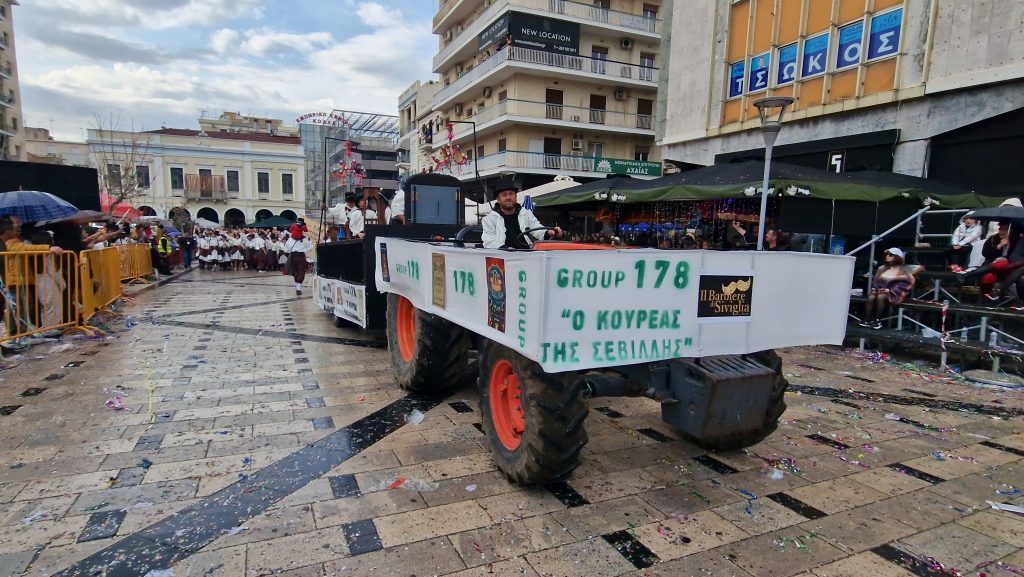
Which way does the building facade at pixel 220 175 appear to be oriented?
toward the camera

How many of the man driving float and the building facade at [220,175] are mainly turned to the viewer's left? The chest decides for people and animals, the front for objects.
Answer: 0

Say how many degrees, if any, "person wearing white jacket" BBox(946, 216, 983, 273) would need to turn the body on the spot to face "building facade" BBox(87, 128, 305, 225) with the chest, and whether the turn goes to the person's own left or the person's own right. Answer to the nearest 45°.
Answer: approximately 45° to the person's own right

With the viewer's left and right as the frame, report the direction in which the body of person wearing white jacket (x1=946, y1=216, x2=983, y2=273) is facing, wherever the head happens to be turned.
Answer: facing the viewer and to the left of the viewer

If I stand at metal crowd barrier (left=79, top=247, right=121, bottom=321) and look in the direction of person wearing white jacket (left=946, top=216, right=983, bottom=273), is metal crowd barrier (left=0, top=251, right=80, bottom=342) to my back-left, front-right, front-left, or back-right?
front-right

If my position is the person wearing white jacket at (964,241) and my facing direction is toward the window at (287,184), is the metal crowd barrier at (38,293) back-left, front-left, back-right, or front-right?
front-left

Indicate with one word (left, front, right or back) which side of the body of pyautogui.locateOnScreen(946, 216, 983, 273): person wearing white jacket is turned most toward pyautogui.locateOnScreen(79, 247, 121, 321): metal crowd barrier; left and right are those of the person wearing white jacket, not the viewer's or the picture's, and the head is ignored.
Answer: front

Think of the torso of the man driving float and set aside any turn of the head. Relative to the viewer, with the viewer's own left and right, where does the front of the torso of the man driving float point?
facing the viewer and to the right of the viewer

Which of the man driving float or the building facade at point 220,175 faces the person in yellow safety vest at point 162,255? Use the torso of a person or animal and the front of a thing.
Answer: the building facade

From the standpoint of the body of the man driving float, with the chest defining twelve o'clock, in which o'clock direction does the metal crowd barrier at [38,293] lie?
The metal crowd barrier is roughly at 5 o'clock from the man driving float.

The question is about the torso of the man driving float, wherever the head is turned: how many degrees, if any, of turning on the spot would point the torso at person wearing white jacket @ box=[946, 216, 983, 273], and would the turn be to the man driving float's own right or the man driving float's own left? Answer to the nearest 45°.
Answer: approximately 90° to the man driving float's own left

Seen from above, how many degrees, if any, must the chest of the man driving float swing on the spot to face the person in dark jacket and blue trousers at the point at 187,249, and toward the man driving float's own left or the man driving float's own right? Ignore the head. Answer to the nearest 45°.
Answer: approximately 180°

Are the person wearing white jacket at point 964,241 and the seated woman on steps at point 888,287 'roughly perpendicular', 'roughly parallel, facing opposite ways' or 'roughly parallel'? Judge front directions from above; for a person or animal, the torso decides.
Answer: roughly parallel

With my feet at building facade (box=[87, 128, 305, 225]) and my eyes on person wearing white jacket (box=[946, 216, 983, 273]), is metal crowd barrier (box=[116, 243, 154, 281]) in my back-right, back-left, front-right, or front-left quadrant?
front-right

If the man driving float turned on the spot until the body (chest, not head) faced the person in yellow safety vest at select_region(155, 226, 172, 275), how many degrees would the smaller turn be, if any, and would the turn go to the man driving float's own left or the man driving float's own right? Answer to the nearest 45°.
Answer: approximately 180°

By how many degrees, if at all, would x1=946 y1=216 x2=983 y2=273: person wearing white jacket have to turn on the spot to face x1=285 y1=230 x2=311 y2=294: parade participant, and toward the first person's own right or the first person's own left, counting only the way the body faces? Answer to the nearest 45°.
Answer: approximately 45° to the first person's own right

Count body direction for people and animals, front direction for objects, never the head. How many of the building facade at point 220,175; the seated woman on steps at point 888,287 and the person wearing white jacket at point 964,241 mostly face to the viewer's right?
0

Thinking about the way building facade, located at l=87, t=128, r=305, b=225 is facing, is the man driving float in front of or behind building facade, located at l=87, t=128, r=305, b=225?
in front
